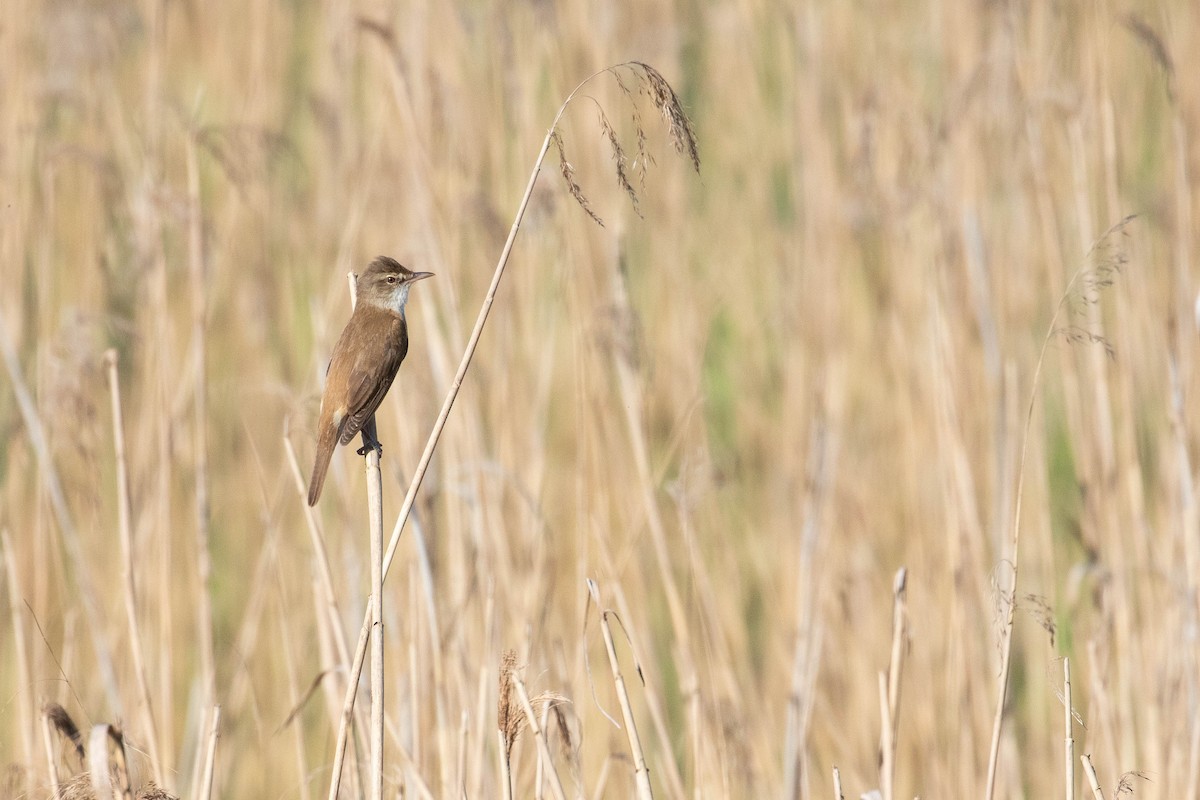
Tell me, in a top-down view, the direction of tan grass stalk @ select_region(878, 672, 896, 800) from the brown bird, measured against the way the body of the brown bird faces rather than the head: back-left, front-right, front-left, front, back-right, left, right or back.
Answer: right

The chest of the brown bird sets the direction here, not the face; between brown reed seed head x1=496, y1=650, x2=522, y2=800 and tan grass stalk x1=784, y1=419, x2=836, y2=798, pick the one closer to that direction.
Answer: the tan grass stalk

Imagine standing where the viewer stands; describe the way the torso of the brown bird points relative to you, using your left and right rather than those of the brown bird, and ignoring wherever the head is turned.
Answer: facing away from the viewer and to the right of the viewer

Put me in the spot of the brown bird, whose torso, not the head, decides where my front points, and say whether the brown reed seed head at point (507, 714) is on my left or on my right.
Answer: on my right
